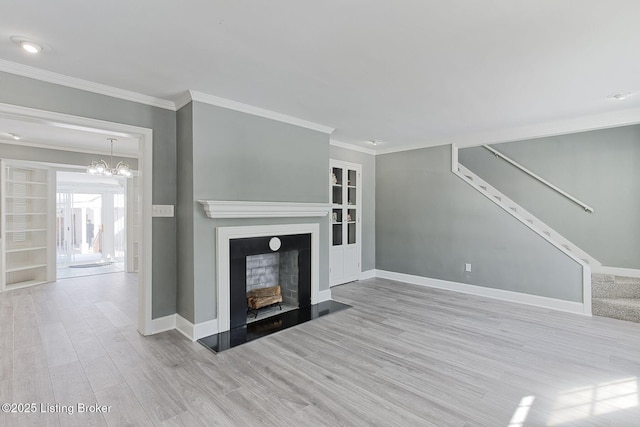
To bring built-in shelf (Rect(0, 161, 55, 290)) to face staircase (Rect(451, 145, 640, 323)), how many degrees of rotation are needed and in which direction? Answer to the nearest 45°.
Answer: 0° — it already faces it

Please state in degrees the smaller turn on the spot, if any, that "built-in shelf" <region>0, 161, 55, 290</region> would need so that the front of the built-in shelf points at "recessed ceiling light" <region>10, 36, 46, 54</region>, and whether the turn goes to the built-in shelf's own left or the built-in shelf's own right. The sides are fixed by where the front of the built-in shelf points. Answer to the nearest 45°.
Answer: approximately 45° to the built-in shelf's own right

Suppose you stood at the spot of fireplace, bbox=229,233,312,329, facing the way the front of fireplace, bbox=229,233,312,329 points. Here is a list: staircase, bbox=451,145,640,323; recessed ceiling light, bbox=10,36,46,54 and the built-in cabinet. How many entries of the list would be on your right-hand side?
1

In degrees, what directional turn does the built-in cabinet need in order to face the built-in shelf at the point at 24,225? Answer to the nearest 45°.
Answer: approximately 135° to its right

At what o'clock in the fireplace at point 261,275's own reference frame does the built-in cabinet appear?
The built-in cabinet is roughly at 9 o'clock from the fireplace.

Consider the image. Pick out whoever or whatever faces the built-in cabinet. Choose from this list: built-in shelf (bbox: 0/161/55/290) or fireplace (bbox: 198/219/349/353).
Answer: the built-in shelf

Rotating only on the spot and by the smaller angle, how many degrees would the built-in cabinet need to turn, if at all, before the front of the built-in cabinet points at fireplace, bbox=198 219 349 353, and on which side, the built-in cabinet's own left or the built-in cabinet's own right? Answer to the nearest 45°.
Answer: approximately 90° to the built-in cabinet's own right

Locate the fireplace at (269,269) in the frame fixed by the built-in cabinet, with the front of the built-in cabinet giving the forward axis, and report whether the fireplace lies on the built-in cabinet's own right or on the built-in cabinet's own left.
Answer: on the built-in cabinet's own right

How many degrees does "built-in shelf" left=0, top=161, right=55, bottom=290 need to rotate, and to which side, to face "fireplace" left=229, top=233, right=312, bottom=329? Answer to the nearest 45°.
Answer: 0° — it already faces it

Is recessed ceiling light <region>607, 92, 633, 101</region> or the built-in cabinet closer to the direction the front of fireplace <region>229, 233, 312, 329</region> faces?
the recessed ceiling light

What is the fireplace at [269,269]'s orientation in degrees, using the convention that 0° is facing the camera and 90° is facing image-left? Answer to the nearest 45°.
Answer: approximately 315°

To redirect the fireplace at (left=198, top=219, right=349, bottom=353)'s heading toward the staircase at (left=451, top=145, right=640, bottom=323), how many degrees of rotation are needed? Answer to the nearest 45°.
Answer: approximately 45° to its left
